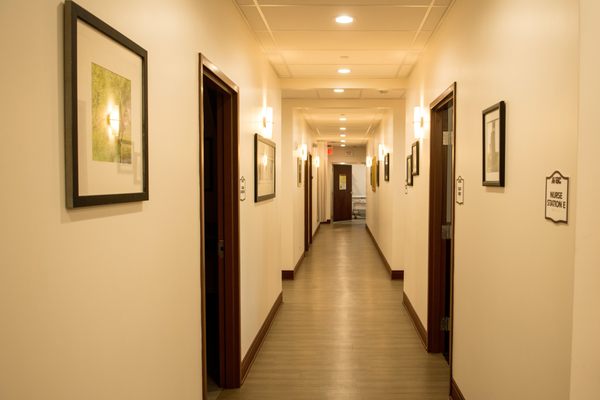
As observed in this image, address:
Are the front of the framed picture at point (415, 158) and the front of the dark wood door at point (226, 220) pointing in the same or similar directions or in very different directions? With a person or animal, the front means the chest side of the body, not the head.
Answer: very different directions

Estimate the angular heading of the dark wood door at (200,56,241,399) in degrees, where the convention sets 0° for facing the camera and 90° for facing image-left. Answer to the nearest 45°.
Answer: approximately 270°

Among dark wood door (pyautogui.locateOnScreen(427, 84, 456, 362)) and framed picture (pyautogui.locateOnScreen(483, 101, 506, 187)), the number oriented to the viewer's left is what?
2

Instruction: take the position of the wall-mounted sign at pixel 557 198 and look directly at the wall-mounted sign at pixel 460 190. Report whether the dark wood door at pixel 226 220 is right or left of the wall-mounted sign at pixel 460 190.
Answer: left

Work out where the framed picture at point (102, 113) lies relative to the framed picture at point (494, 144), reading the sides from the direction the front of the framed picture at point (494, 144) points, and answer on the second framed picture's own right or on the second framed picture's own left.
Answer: on the second framed picture's own left

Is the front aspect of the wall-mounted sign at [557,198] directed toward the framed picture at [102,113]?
yes

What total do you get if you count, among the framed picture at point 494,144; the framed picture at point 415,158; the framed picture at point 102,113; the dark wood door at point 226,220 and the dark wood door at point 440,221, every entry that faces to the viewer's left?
3

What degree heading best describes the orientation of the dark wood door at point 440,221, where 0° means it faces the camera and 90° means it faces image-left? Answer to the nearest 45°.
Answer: approximately 90°

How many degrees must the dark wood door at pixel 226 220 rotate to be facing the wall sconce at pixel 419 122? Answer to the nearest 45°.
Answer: approximately 45° to its left

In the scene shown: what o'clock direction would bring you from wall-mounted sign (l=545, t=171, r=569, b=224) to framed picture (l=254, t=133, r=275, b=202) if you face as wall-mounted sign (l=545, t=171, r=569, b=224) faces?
The framed picture is roughly at 3 o'clock from the wall-mounted sign.

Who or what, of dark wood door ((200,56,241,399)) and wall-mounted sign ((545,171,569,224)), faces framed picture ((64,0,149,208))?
the wall-mounted sign

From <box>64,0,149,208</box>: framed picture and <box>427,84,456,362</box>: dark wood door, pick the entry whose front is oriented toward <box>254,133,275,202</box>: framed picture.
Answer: the dark wood door
